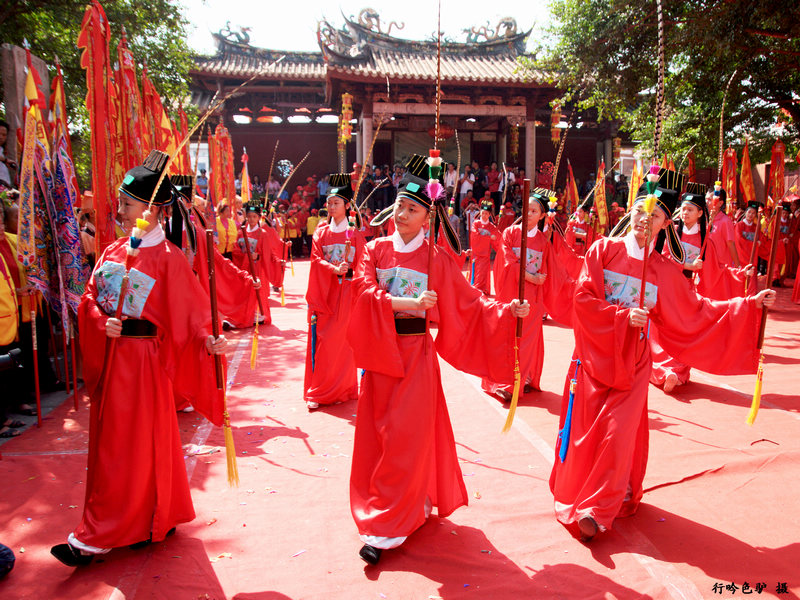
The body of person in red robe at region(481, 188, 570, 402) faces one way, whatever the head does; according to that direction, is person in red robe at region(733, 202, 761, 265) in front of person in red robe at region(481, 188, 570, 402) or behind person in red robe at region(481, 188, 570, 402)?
behind

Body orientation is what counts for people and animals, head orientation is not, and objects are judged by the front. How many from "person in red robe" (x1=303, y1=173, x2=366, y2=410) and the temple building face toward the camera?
2

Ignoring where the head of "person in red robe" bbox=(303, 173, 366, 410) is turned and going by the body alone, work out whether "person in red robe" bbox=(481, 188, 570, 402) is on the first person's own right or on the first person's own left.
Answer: on the first person's own left

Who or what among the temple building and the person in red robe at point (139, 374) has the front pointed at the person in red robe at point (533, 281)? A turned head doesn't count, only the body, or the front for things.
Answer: the temple building

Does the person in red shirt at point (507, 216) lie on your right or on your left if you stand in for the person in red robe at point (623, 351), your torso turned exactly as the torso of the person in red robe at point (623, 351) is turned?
on your right

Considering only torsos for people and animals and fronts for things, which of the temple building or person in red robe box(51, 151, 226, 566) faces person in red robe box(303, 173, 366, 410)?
the temple building
